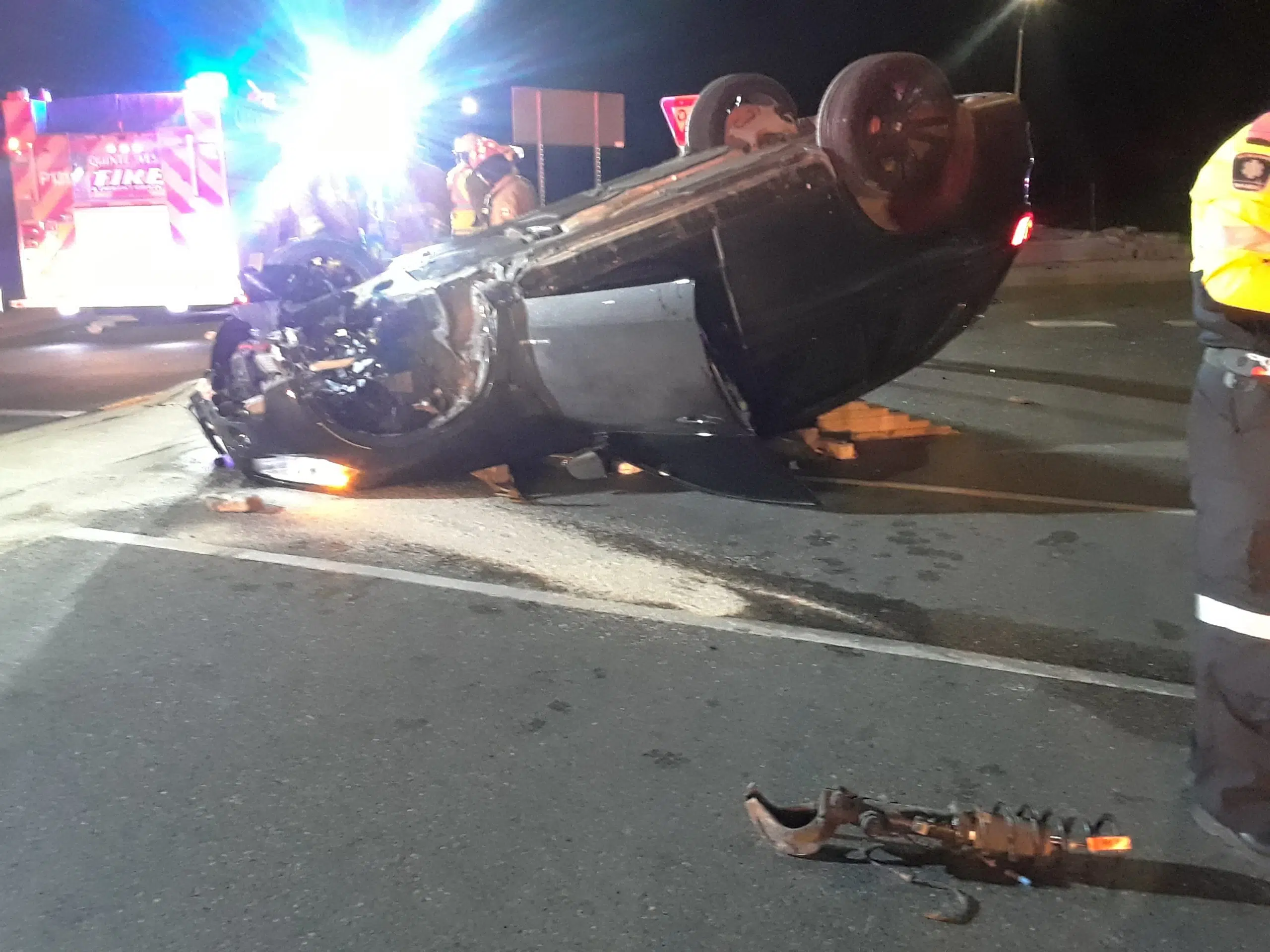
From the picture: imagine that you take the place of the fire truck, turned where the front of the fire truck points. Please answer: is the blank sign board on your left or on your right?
on your right

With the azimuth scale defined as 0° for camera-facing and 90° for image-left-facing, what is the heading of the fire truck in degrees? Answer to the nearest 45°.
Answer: approximately 180°

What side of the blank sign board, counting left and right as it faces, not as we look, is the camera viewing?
back

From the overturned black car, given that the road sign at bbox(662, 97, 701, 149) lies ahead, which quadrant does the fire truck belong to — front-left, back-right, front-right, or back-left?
front-left

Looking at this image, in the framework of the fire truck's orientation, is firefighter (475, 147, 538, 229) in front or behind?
behind

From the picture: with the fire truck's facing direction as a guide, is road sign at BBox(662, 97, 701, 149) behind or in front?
in front
